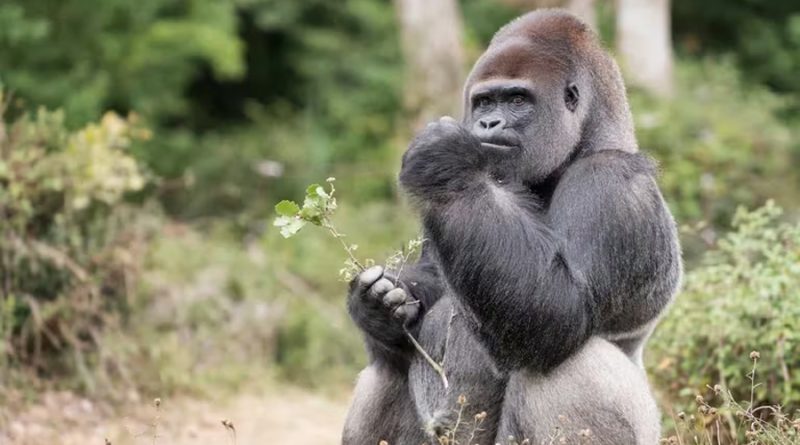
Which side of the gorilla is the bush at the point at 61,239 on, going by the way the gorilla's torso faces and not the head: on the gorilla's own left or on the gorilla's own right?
on the gorilla's own right

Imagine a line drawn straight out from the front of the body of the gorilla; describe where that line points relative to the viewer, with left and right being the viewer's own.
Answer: facing the viewer and to the left of the viewer

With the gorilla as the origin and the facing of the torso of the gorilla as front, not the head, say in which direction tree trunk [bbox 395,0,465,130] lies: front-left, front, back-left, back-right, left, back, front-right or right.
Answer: back-right
